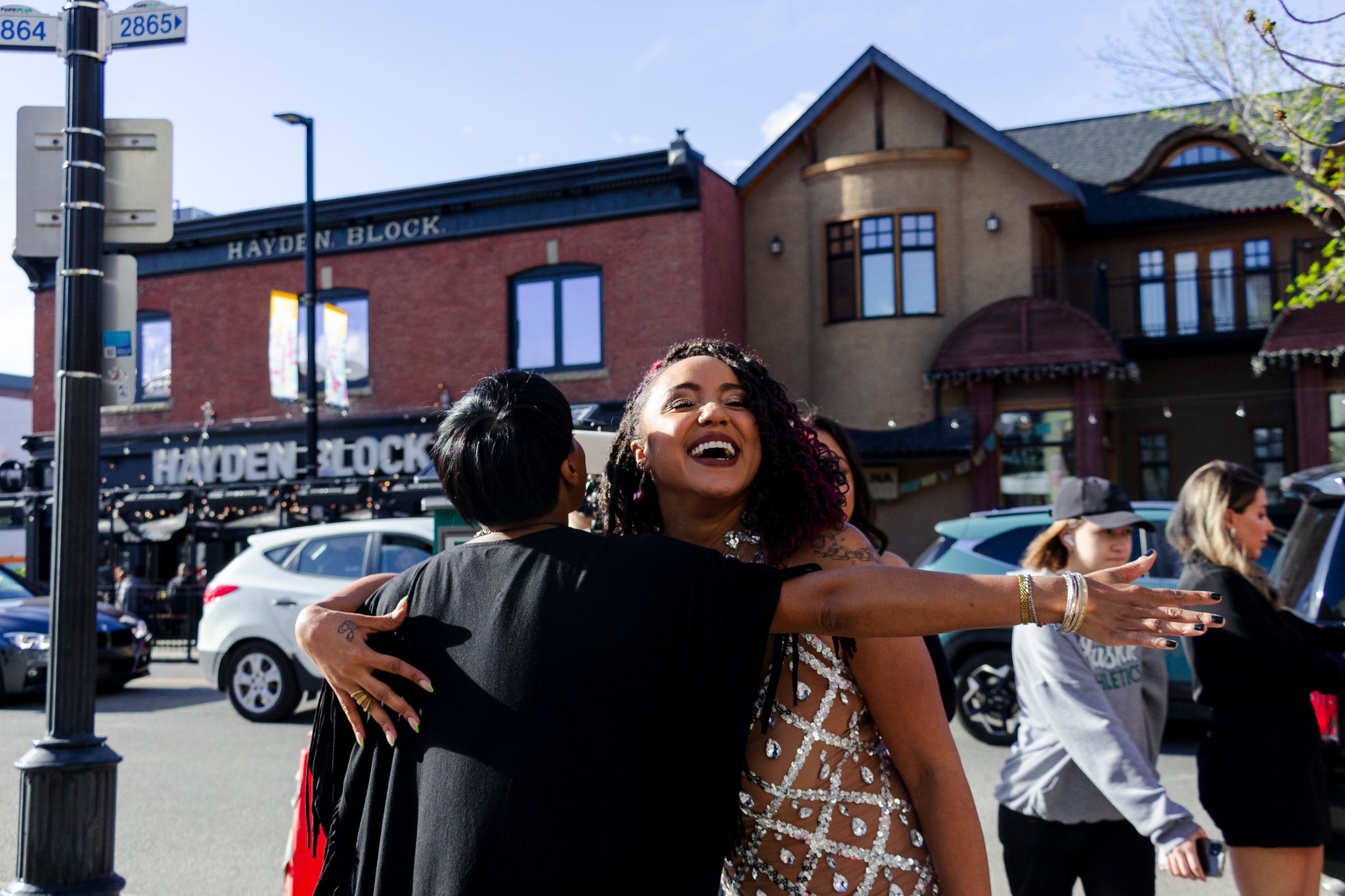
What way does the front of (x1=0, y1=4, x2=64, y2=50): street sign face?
toward the camera

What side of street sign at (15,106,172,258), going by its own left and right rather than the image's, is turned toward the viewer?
back

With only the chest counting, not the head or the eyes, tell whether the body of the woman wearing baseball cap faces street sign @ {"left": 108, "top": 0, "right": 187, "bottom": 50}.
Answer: no

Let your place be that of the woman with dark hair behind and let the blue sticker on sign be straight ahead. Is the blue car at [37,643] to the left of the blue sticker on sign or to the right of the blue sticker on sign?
right

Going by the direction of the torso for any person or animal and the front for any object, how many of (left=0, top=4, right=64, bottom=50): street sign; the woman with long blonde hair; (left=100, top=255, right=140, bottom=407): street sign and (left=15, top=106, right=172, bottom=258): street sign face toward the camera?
1

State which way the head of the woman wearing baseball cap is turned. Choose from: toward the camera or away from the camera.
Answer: toward the camera

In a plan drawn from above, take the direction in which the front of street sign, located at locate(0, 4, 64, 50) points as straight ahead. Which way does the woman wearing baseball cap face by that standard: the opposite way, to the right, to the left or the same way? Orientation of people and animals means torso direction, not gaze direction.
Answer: the same way

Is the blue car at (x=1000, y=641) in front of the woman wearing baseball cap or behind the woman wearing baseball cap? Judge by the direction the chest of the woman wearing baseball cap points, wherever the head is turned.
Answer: behind

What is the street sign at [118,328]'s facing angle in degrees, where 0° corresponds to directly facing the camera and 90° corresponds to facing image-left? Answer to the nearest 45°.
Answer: approximately 180°

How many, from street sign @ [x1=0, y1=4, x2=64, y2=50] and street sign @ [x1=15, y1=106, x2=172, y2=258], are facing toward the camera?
1

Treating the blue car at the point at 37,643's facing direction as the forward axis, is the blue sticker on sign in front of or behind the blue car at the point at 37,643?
in front

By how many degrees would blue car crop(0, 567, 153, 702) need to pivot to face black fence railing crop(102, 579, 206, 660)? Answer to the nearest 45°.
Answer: approximately 135° to its left
